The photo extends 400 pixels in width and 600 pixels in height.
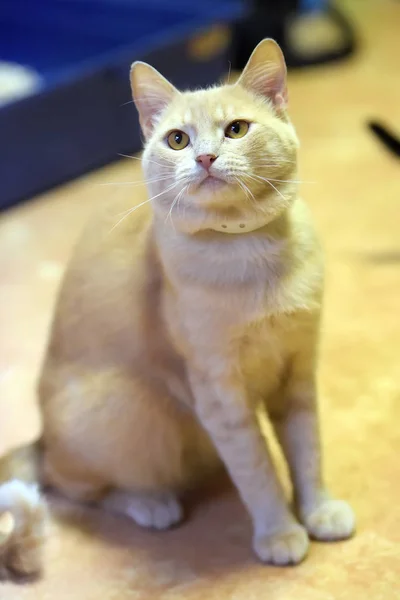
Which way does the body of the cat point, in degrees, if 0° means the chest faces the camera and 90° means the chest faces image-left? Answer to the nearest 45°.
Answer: approximately 315°

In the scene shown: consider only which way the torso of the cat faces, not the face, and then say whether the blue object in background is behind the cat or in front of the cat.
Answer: behind

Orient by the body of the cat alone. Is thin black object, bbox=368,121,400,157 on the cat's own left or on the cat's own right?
on the cat's own left
